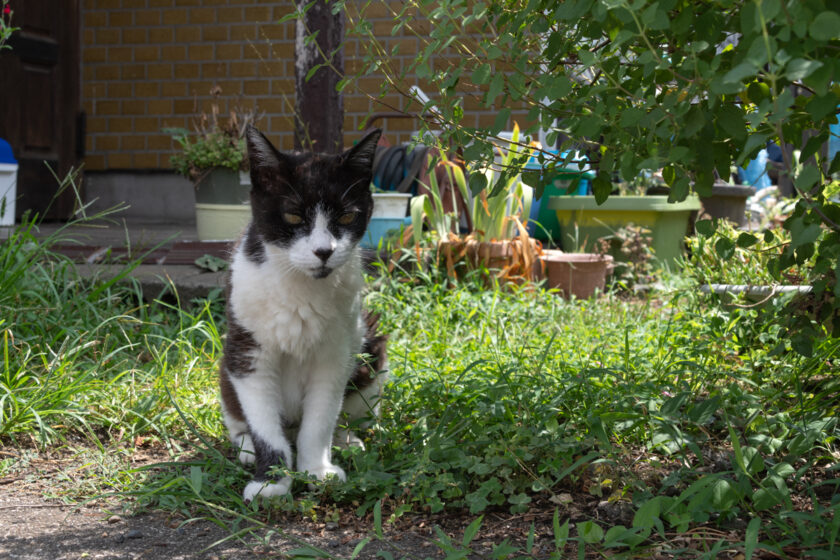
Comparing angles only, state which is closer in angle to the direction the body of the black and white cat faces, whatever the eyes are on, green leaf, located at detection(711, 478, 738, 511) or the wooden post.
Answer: the green leaf

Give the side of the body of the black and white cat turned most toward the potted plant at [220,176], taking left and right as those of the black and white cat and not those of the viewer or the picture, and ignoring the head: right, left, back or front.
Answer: back

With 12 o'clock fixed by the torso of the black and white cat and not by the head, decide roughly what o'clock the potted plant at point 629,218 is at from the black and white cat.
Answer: The potted plant is roughly at 7 o'clock from the black and white cat.

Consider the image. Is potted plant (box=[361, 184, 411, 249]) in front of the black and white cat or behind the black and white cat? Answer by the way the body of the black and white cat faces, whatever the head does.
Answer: behind

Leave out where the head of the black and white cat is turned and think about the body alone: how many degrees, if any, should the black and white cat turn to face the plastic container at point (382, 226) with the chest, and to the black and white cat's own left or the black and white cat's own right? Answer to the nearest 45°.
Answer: approximately 180°

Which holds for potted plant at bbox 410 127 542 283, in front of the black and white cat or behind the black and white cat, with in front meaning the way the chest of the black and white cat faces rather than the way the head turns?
behind

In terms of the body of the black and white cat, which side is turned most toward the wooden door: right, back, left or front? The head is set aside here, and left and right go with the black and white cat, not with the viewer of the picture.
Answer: back

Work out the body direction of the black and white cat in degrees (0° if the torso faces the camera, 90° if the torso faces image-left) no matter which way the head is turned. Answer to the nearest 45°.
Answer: approximately 0°
